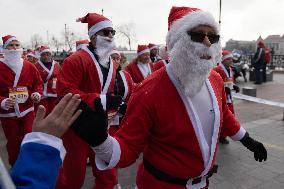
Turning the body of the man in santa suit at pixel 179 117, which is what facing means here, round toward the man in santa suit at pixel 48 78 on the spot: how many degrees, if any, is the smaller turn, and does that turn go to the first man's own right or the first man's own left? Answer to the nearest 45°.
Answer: approximately 180°

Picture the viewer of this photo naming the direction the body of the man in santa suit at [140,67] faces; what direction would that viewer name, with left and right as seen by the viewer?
facing the viewer and to the right of the viewer

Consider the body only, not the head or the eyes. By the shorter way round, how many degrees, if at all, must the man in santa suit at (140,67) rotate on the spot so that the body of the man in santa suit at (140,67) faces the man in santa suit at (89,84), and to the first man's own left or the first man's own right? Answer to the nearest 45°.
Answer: approximately 45° to the first man's own right

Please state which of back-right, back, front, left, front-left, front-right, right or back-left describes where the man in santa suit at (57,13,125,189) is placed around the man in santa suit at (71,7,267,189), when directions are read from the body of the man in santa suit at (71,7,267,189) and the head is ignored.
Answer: back

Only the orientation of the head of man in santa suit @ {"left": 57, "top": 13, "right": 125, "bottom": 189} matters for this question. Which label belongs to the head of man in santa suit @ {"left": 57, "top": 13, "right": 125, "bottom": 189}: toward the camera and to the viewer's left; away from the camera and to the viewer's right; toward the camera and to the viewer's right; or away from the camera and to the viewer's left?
toward the camera and to the viewer's right

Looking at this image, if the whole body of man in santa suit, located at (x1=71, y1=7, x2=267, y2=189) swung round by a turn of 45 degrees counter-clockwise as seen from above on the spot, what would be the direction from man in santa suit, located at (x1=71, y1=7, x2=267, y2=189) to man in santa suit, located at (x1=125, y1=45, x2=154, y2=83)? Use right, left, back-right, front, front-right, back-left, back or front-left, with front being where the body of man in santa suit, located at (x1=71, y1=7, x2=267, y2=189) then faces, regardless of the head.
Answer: left

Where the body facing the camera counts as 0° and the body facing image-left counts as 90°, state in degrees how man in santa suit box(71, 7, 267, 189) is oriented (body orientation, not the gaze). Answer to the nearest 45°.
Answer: approximately 315°

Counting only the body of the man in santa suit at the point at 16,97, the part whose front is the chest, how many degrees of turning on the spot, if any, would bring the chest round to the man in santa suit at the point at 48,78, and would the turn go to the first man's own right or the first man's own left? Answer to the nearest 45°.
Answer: approximately 180°

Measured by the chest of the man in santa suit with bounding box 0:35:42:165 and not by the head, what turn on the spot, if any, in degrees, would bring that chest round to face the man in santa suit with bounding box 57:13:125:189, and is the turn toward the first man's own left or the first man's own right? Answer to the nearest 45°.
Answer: approximately 45° to the first man's own left

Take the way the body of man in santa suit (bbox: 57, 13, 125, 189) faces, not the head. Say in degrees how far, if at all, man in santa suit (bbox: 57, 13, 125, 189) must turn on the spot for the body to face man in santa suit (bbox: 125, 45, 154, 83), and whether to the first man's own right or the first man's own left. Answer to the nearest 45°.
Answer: approximately 135° to the first man's own left

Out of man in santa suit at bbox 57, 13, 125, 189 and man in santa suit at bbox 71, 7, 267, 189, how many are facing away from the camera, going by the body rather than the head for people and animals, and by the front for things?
0
